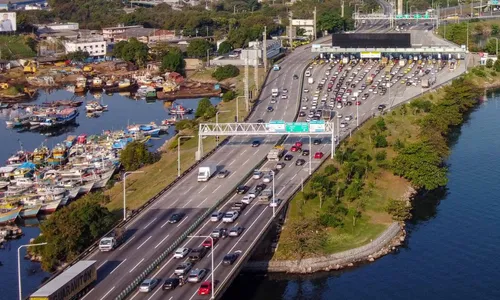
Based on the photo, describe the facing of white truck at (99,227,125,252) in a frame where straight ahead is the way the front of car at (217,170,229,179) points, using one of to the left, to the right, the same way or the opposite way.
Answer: the same way

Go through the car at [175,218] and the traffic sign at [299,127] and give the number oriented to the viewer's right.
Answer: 0

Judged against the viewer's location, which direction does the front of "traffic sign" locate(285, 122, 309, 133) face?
facing the viewer

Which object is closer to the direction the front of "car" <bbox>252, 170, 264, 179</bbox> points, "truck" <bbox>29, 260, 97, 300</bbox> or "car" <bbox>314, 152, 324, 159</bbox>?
the car

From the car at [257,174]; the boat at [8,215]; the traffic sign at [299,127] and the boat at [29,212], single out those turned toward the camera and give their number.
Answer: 1

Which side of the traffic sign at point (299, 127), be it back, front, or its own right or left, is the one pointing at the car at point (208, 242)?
front

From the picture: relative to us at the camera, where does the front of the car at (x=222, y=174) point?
facing the viewer and to the left of the viewer

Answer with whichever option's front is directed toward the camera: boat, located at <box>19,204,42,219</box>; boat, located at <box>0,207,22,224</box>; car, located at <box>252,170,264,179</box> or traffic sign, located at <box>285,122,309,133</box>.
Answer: the traffic sign

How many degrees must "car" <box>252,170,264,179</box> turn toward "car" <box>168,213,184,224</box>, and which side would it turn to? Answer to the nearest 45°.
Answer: approximately 180°

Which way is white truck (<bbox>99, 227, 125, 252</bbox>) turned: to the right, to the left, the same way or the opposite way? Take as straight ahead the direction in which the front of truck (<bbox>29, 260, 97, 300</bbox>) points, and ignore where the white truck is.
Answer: the same way

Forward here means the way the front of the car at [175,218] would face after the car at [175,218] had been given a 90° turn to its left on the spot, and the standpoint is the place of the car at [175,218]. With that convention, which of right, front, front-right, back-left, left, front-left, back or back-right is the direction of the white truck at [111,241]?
right

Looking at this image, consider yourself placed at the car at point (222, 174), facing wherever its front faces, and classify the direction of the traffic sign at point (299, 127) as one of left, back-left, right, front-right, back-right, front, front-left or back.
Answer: back

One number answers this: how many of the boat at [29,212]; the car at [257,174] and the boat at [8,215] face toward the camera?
0

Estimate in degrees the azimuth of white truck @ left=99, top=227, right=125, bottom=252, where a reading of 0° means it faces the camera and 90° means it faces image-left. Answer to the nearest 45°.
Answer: approximately 45°

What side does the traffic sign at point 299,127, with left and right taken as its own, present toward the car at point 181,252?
front

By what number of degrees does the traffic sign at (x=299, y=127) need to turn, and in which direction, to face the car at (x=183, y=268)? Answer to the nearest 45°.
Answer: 0° — it already faces it

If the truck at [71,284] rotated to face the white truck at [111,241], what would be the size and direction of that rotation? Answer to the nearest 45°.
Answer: approximately 135° to its right

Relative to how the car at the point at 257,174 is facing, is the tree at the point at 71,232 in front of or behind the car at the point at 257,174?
behind
